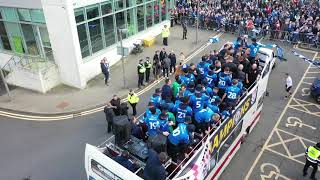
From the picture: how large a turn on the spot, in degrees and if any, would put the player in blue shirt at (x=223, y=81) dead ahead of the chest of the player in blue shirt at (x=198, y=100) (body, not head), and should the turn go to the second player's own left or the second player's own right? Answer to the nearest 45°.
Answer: approximately 45° to the second player's own right

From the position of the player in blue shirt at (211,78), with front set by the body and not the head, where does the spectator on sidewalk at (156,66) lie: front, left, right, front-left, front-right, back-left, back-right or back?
left

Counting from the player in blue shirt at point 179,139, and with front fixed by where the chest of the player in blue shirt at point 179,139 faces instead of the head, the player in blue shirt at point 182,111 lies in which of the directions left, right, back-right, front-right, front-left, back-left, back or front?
front-left

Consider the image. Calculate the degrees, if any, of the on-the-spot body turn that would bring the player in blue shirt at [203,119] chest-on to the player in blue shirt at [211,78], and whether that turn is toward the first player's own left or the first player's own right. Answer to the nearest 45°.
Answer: approximately 45° to the first player's own left

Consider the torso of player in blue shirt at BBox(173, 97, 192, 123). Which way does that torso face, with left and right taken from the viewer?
facing away from the viewer

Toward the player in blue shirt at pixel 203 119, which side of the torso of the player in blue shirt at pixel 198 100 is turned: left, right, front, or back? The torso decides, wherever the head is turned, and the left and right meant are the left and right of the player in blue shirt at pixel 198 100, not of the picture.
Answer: back

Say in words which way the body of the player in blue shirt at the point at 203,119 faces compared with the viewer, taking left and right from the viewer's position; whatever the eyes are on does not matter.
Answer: facing away from the viewer and to the right of the viewer

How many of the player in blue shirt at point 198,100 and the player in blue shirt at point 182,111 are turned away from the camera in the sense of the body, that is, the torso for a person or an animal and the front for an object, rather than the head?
2

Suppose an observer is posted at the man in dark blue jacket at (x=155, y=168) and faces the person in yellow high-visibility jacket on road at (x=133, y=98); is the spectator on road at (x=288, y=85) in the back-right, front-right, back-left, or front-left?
front-right

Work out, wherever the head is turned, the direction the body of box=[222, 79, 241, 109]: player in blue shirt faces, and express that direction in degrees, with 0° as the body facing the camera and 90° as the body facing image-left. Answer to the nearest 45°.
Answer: approximately 225°

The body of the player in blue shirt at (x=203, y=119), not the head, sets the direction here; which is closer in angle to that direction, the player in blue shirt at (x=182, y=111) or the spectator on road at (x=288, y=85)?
the spectator on road

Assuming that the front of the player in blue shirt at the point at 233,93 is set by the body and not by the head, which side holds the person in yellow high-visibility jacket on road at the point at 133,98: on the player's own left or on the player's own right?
on the player's own left

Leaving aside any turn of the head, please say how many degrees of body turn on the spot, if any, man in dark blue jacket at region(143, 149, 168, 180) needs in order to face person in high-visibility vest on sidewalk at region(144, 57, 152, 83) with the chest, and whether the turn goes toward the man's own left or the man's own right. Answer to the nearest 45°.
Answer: approximately 45° to the man's own left

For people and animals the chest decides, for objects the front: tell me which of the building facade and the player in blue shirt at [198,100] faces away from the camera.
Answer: the player in blue shirt

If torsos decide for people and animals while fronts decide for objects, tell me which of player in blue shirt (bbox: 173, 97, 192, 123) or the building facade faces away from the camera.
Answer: the player in blue shirt
